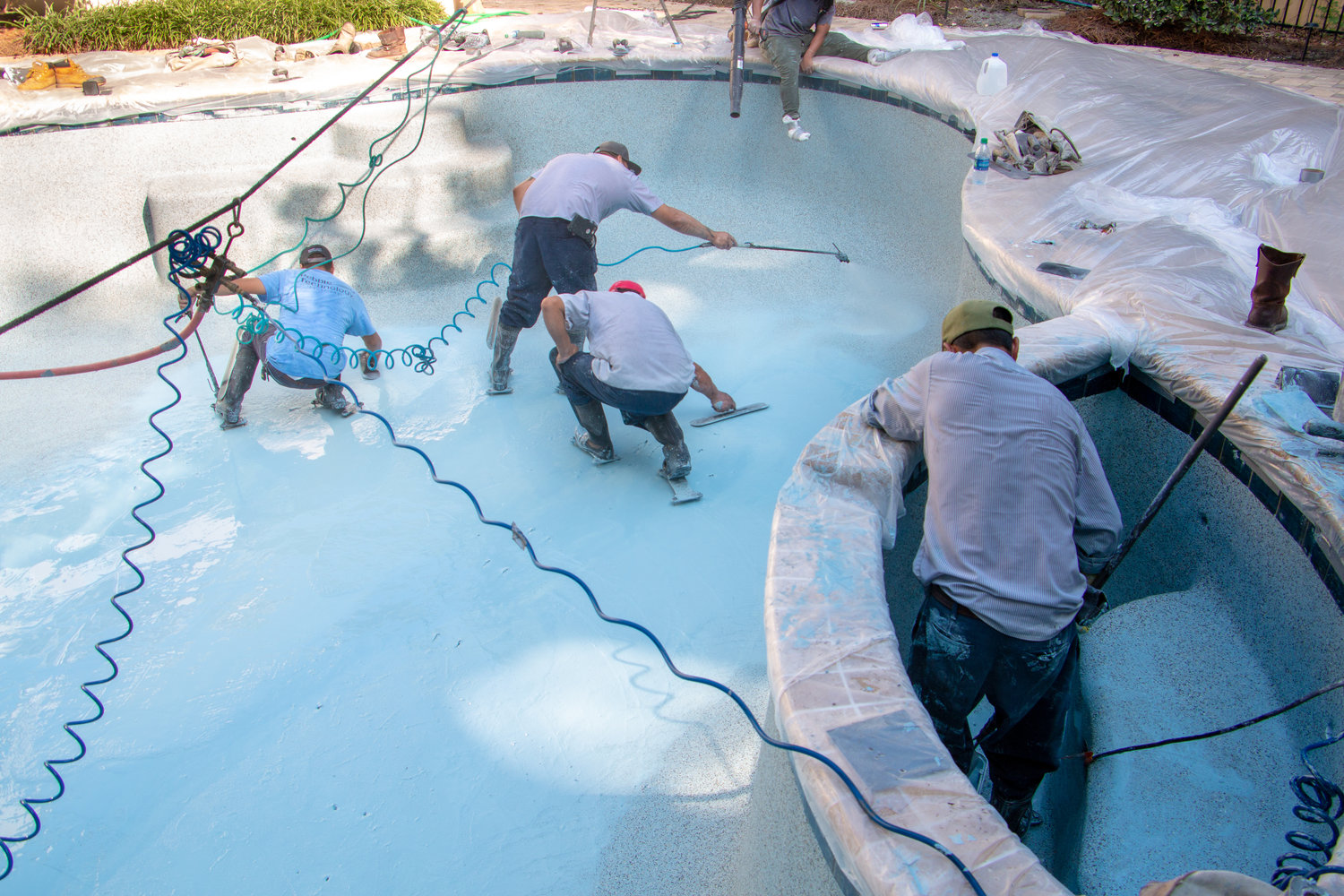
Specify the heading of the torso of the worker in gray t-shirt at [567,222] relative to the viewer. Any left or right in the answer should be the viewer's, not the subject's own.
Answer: facing away from the viewer and to the right of the viewer

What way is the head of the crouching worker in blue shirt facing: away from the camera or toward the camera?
away from the camera

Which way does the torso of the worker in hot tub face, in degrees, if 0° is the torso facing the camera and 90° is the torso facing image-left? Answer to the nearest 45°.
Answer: approximately 180°

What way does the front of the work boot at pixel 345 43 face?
to the viewer's left

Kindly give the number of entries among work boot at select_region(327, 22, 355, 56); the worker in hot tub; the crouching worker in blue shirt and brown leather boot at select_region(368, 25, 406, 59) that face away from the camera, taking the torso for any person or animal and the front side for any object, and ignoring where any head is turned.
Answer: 2

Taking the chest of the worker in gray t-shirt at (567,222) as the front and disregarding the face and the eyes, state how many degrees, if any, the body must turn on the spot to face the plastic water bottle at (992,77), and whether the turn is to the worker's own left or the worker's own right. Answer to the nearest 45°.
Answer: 0° — they already face it

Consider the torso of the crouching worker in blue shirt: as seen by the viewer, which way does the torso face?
away from the camera

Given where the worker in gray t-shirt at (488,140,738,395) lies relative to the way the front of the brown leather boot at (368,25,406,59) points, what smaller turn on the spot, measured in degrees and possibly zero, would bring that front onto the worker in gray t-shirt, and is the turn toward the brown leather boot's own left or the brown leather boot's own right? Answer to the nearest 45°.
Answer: approximately 90° to the brown leather boot's own left
